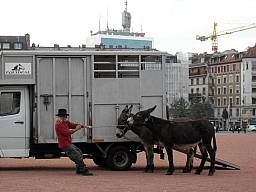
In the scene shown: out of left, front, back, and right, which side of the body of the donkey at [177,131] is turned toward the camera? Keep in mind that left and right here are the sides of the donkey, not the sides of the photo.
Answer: left

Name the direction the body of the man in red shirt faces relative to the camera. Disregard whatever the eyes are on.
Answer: to the viewer's right

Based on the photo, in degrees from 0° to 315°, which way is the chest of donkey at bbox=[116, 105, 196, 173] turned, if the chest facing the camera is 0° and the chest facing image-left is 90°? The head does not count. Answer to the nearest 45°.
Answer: approximately 90°

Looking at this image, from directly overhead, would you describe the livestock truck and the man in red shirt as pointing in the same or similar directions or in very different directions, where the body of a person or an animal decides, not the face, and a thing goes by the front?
very different directions

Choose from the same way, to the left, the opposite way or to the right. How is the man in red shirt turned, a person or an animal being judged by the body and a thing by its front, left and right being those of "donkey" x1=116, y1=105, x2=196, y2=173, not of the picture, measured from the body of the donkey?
the opposite way

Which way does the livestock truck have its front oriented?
to the viewer's left

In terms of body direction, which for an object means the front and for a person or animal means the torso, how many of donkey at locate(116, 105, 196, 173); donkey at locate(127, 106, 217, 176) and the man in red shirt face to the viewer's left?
2

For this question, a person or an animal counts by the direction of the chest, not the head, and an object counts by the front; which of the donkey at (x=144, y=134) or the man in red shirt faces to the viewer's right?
the man in red shirt

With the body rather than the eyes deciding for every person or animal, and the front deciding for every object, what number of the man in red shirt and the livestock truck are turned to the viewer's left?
1
